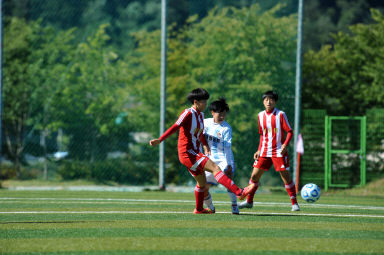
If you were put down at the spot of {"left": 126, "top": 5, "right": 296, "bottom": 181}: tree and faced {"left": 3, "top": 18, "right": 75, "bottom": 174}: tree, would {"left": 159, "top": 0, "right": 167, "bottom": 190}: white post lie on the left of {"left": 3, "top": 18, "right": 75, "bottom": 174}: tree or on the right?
left

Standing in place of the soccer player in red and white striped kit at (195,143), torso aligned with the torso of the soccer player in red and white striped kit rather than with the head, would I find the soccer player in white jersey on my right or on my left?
on my left

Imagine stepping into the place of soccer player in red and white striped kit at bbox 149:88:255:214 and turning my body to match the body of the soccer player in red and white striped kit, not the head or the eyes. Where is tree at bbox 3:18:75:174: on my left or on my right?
on my left

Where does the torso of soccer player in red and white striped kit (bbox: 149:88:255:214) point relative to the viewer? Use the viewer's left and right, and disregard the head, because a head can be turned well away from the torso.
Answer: facing to the right of the viewer

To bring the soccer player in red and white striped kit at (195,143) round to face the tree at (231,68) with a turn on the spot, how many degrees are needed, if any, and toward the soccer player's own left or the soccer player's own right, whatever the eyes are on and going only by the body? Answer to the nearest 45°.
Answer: approximately 90° to the soccer player's own left

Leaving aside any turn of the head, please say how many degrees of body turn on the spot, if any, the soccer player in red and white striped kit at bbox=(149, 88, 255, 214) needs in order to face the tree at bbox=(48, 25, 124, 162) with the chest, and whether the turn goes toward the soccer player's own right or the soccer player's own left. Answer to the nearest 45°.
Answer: approximately 90° to the soccer player's own left

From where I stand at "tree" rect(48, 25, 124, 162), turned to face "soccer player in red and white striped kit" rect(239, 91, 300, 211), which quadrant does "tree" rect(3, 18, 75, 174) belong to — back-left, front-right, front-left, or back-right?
back-right
